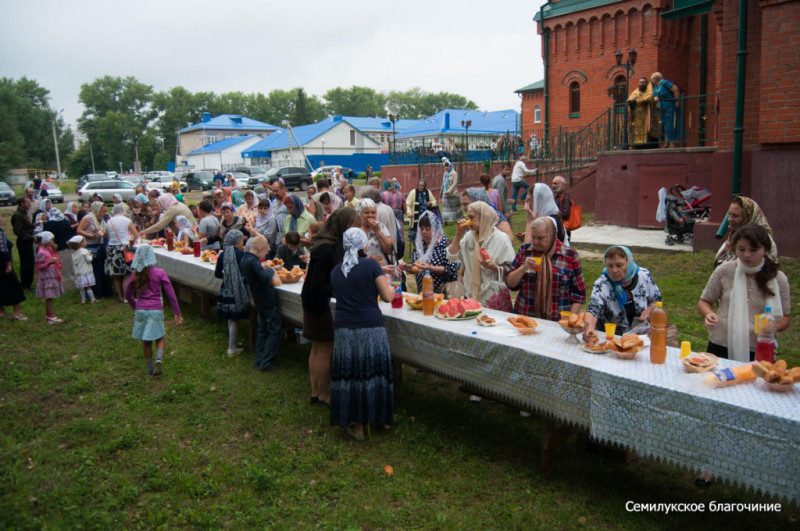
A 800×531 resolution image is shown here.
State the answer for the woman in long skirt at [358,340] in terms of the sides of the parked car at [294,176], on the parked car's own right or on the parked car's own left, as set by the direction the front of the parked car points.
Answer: on the parked car's own left

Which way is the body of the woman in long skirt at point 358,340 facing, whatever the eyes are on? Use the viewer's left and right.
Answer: facing away from the viewer and to the right of the viewer

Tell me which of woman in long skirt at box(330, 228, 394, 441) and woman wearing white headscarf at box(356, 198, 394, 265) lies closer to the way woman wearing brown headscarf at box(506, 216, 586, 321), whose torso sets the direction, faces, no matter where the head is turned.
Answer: the woman in long skirt

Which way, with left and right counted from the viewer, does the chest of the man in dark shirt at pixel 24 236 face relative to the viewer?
facing to the right of the viewer

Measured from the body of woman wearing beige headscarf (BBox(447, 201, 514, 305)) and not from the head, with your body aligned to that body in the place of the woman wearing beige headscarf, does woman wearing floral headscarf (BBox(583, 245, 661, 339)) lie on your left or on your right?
on your left

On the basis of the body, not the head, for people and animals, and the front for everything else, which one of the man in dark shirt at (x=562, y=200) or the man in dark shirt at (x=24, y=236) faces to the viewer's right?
the man in dark shirt at (x=24, y=236)

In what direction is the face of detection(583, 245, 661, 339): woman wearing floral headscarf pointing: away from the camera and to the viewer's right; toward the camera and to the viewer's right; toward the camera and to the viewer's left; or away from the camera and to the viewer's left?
toward the camera and to the viewer's left

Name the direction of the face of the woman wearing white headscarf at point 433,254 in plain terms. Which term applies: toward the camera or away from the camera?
toward the camera

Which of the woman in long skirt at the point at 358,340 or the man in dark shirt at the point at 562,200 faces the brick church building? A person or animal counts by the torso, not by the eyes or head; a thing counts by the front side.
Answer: the woman in long skirt

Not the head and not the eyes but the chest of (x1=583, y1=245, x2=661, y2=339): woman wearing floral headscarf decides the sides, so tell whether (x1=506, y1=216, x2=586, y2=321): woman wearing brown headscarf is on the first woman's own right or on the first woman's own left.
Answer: on the first woman's own right

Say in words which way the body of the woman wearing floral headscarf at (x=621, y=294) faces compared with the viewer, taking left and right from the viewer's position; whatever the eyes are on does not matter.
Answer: facing the viewer and to the left of the viewer

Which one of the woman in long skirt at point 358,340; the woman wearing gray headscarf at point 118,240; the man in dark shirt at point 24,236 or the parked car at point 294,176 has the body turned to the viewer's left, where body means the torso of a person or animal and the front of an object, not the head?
the parked car

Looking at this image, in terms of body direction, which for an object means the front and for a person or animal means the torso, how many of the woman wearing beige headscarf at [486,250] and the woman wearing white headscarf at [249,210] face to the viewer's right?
0
